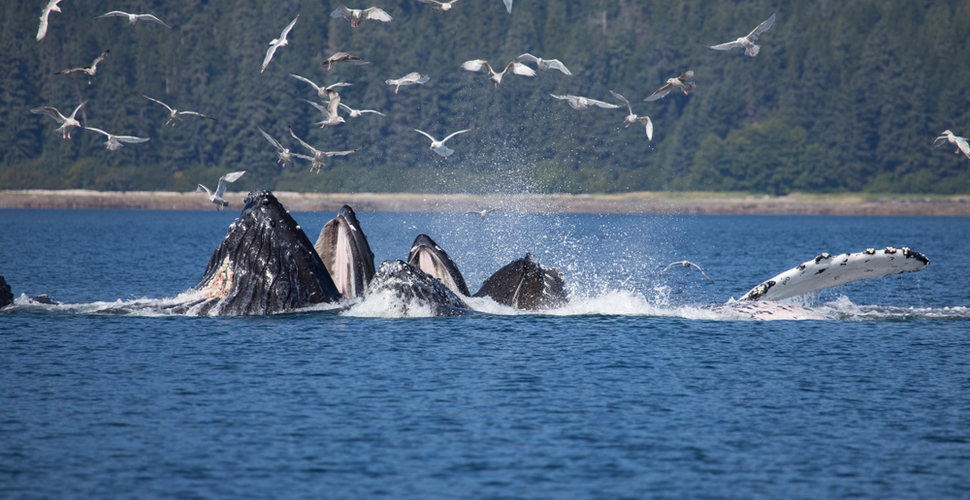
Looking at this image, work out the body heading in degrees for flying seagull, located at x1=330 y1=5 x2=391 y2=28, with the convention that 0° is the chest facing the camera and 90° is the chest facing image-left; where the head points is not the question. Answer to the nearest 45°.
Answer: approximately 0°
